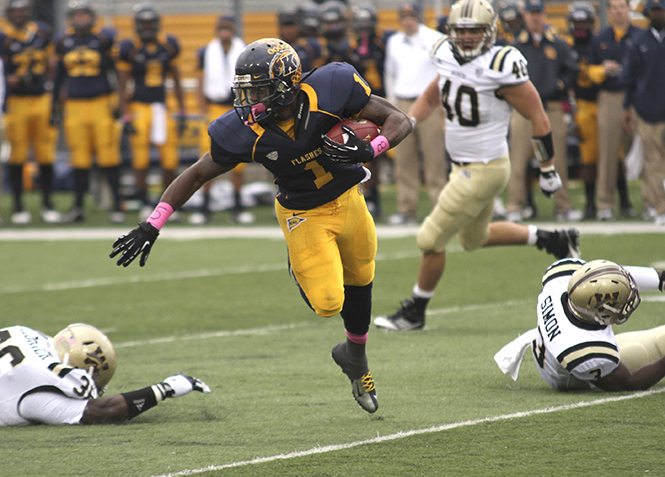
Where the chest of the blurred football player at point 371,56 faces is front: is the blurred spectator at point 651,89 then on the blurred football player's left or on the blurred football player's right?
on the blurred football player's left

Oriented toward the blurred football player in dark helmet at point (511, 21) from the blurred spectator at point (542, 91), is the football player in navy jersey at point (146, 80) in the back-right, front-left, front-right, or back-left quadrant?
front-left

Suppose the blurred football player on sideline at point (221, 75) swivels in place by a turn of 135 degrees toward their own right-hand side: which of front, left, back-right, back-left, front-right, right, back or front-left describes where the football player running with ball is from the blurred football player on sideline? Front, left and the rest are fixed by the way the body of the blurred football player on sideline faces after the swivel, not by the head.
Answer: back-left

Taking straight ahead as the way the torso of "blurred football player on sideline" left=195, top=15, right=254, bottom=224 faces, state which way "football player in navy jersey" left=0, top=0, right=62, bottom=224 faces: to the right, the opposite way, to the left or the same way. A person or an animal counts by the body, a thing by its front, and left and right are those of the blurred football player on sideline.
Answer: the same way

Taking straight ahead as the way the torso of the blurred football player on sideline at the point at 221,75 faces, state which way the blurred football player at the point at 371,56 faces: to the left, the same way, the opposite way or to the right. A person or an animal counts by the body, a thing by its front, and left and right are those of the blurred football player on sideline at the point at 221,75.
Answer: the same way

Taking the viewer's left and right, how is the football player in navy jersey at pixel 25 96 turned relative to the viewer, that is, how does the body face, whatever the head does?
facing the viewer

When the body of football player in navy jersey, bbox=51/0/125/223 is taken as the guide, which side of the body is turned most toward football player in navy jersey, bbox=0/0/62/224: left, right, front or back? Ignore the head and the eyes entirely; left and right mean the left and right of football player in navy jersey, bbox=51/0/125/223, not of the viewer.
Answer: right

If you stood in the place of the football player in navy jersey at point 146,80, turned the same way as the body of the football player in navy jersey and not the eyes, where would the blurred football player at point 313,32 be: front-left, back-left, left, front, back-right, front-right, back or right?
left

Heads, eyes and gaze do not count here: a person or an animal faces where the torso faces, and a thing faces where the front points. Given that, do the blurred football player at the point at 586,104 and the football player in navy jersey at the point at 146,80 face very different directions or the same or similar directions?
same or similar directions

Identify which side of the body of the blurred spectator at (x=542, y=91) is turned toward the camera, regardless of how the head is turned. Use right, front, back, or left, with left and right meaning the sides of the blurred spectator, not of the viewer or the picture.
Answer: front

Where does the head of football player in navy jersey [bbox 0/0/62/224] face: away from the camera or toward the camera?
toward the camera

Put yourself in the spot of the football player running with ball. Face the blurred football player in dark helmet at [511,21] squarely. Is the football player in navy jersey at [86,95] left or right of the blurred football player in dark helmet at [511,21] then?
left

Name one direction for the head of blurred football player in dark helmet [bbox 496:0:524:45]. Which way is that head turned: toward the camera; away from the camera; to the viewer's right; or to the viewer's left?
toward the camera

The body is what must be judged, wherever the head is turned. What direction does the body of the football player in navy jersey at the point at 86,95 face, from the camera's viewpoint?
toward the camera

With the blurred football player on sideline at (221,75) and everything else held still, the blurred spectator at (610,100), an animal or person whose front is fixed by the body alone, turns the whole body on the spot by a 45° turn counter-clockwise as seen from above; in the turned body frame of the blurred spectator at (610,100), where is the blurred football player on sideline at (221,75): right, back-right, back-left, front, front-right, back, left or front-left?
back-right

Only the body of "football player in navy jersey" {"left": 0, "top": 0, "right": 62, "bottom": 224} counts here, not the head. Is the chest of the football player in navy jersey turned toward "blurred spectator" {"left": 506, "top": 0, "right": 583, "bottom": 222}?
no

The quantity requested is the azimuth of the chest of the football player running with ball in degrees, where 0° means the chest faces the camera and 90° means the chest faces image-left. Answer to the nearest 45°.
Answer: approximately 0°

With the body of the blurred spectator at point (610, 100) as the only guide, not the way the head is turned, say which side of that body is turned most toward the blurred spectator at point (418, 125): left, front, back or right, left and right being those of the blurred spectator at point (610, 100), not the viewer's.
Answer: right

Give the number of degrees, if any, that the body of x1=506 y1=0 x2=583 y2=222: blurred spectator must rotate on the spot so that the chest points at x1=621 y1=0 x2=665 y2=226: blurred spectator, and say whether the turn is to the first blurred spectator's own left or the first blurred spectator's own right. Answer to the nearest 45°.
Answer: approximately 45° to the first blurred spectator's own left

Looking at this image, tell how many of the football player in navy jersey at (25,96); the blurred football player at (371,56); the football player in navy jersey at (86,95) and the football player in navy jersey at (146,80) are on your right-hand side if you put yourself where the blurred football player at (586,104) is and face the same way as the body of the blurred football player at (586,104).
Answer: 4
